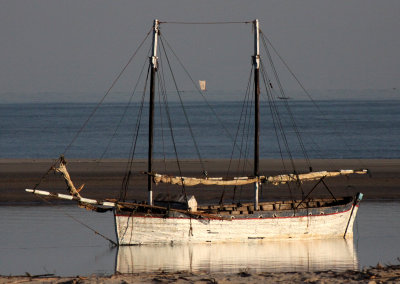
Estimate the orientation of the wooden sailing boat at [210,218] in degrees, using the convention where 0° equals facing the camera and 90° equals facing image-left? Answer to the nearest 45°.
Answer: approximately 90°
